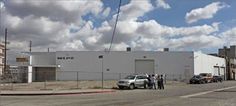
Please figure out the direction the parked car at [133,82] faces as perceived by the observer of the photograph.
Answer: facing the viewer and to the left of the viewer
